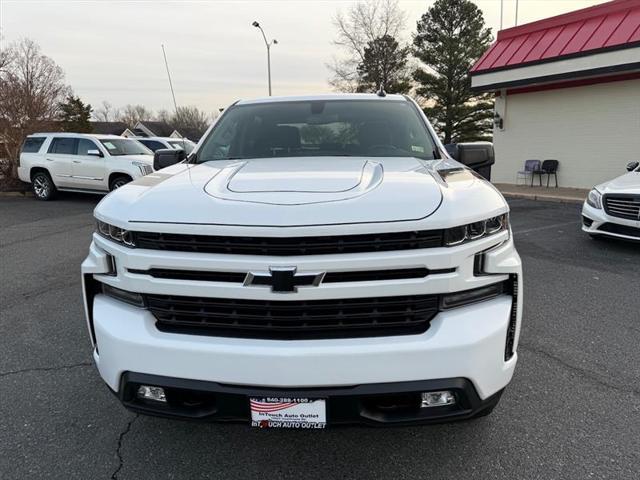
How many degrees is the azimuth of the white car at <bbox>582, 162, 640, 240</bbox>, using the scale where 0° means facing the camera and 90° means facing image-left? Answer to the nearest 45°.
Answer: approximately 45°

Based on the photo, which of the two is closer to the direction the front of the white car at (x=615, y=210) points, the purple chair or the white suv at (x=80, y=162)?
the white suv

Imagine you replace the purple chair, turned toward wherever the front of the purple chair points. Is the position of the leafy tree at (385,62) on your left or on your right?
on your right

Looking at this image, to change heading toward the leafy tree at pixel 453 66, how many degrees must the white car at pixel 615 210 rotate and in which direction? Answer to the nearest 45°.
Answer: approximately 135° to its right

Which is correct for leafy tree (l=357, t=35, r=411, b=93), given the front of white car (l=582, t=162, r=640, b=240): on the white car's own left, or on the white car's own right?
on the white car's own right

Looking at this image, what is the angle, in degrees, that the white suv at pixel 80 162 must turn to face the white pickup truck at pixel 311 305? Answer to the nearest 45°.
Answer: approximately 45° to its right

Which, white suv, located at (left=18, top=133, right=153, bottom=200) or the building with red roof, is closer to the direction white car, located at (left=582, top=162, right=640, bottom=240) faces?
the white suv

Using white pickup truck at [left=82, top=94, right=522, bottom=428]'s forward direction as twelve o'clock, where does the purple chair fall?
The purple chair is roughly at 7 o'clock from the white pickup truck.

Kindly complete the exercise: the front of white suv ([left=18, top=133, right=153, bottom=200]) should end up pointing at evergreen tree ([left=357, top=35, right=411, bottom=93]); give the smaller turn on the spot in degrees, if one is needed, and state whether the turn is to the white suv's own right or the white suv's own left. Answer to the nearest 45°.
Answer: approximately 90° to the white suv's own left

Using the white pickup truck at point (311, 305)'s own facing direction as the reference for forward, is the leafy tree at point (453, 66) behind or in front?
behind
